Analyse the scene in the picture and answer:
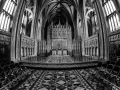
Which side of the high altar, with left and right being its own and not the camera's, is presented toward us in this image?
front
